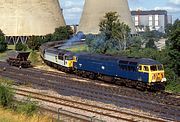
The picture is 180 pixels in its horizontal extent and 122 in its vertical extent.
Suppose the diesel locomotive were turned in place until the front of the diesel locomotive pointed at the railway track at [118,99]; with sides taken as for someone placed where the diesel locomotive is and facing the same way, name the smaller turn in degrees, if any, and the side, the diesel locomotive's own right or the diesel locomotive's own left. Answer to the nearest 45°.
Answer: approximately 45° to the diesel locomotive's own right

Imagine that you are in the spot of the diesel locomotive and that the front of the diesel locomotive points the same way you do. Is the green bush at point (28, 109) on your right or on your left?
on your right

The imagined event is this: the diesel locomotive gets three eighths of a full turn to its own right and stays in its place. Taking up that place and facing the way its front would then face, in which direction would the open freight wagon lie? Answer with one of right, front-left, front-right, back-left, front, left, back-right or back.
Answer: front-right

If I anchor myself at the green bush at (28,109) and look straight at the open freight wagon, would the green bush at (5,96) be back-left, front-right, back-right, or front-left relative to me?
front-left

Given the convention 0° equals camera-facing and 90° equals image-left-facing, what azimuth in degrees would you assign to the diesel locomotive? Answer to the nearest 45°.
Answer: approximately 315°

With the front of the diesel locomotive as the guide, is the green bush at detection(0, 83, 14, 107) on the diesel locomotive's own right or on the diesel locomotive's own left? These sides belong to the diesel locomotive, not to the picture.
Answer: on the diesel locomotive's own right
